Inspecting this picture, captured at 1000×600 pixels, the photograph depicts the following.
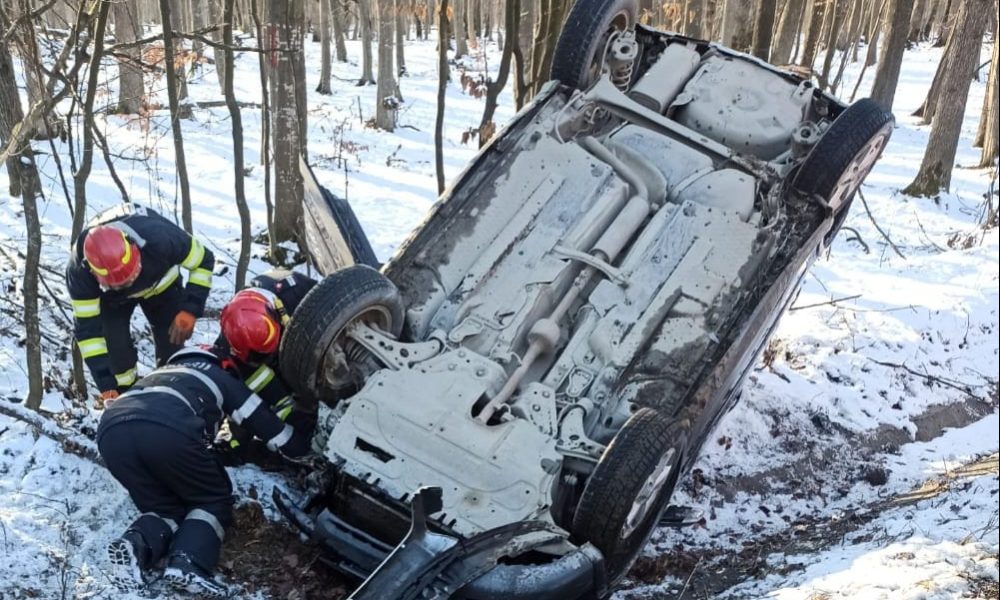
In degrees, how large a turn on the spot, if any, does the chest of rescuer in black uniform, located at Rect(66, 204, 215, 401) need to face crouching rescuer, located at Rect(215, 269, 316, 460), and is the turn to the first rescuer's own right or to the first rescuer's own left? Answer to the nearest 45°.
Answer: approximately 45° to the first rescuer's own left

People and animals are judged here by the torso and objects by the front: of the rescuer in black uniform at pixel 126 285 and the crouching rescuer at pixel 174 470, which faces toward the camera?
the rescuer in black uniform

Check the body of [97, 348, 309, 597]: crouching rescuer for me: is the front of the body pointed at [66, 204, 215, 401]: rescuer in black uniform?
no

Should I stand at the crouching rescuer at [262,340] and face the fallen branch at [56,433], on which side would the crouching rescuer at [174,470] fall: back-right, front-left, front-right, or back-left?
front-left

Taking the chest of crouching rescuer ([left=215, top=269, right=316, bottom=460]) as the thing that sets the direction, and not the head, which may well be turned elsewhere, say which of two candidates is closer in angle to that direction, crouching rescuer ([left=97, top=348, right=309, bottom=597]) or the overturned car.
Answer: the crouching rescuer

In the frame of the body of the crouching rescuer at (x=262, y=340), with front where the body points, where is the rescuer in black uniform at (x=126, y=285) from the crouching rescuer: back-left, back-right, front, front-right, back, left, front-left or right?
right

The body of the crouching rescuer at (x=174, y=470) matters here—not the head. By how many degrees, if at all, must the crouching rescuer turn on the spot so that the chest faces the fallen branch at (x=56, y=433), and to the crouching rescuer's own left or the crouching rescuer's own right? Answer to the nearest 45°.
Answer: approximately 90° to the crouching rescuer's own left

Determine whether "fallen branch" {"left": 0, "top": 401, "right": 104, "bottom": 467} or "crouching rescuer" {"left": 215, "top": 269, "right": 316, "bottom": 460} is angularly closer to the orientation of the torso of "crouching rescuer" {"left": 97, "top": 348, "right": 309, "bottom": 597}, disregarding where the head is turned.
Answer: the crouching rescuer

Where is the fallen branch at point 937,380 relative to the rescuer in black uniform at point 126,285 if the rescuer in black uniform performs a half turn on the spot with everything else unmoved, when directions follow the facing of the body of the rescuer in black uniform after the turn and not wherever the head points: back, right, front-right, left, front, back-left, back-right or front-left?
right

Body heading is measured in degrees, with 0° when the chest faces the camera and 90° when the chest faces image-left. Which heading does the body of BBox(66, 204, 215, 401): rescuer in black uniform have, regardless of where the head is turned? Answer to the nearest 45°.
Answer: approximately 0°

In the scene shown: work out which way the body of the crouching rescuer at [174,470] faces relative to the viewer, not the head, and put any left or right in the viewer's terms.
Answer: facing away from the viewer and to the right of the viewer
